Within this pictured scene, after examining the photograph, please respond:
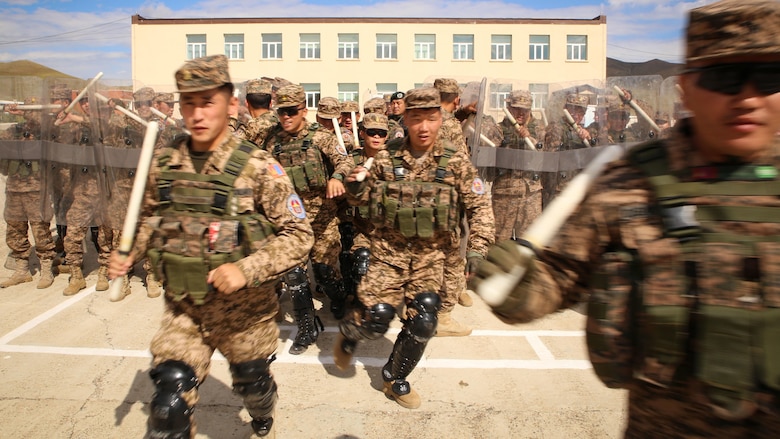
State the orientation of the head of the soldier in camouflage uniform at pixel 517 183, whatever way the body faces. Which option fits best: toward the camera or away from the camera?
toward the camera

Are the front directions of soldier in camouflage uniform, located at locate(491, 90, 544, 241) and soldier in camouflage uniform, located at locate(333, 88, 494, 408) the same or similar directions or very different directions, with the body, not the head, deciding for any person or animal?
same or similar directions

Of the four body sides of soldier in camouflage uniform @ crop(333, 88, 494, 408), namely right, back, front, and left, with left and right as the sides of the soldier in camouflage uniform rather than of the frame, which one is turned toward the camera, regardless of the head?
front

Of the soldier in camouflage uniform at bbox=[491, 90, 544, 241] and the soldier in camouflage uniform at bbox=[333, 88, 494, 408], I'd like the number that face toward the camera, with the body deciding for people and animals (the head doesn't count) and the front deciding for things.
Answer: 2

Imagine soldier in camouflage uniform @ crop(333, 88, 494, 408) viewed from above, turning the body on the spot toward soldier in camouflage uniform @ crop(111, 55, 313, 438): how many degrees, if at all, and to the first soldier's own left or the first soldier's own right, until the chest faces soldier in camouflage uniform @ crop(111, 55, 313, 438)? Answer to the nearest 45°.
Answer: approximately 45° to the first soldier's own right

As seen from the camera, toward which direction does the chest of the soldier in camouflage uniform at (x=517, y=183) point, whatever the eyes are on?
toward the camera

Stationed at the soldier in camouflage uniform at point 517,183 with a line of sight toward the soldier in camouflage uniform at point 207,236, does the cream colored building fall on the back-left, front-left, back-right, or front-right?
back-right

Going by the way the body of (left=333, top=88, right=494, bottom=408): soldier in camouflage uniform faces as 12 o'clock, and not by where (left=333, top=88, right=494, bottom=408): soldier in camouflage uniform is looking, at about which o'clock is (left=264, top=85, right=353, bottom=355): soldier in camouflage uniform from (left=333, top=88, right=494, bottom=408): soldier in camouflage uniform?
(left=264, top=85, right=353, bottom=355): soldier in camouflage uniform is roughly at 5 o'clock from (left=333, top=88, right=494, bottom=408): soldier in camouflage uniform.

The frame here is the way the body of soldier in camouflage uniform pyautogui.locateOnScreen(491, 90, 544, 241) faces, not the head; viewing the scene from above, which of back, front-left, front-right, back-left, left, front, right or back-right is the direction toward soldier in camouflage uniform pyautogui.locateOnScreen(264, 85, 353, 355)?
front-right

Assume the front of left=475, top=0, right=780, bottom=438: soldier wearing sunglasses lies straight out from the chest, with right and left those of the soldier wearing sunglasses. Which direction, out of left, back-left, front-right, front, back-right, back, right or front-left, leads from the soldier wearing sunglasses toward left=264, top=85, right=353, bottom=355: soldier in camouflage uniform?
back-right

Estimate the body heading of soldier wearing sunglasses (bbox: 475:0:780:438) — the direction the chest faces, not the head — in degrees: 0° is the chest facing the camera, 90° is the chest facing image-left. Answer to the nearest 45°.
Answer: approximately 0°
